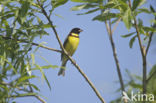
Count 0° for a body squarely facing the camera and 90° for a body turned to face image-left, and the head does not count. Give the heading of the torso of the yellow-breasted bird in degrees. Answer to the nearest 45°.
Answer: approximately 315°
